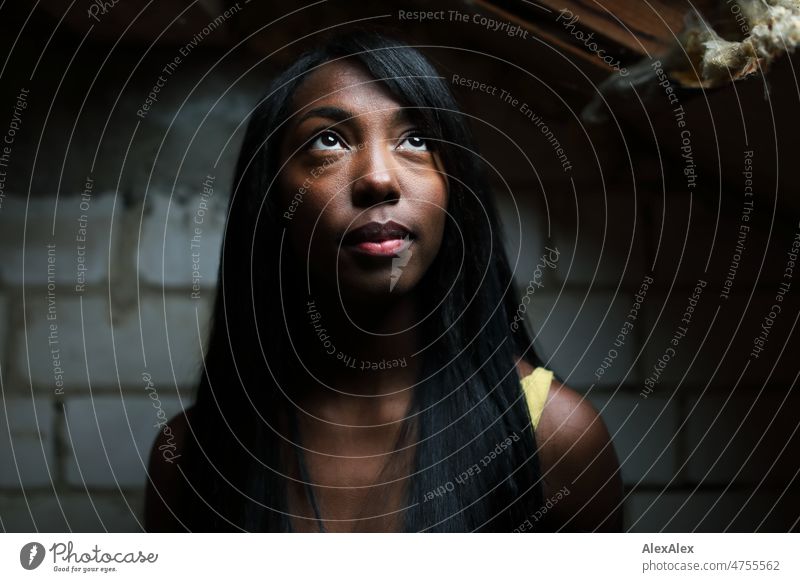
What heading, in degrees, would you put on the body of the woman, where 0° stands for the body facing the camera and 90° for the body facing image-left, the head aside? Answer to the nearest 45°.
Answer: approximately 0°
